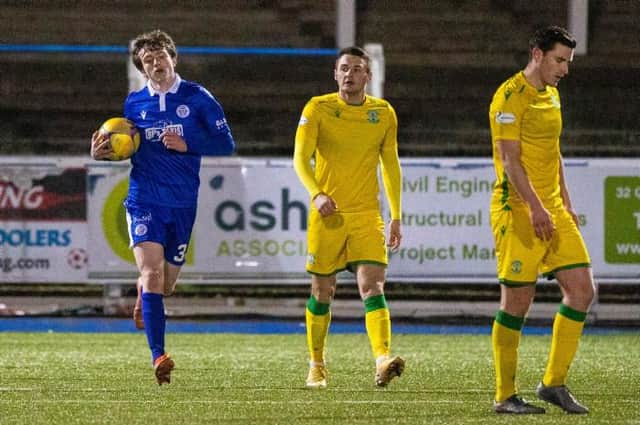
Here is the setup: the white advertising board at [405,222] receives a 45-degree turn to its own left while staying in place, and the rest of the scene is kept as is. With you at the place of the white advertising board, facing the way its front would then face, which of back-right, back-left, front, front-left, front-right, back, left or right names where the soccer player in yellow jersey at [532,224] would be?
front-right

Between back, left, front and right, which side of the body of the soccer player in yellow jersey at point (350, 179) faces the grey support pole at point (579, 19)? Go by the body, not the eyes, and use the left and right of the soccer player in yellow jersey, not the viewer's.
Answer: back

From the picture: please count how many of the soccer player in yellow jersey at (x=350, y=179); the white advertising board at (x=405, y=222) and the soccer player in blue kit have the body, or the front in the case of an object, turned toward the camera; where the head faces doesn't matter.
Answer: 3

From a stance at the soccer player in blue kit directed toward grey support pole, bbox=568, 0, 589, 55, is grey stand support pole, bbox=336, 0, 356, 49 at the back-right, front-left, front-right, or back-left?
front-left

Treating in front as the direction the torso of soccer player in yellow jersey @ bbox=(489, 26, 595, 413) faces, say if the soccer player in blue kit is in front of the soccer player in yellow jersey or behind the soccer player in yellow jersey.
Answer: behind

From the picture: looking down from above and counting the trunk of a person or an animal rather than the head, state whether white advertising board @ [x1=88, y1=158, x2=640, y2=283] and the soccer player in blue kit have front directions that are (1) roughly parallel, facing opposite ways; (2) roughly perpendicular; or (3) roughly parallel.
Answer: roughly parallel

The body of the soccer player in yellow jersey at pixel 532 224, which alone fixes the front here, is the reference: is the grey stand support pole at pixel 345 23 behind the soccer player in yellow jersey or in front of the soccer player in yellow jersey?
behind

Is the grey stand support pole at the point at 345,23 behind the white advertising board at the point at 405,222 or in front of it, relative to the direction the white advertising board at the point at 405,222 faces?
behind

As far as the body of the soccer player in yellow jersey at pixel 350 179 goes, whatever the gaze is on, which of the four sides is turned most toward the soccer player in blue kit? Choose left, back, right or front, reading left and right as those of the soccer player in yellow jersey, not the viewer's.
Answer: right

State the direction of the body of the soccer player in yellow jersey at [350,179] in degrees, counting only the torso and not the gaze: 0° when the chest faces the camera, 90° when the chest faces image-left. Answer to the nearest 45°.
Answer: approximately 0°

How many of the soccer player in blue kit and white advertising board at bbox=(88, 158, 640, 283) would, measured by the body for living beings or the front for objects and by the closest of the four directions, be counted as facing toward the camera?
2

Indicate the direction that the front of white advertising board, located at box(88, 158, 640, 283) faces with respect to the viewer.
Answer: facing the viewer

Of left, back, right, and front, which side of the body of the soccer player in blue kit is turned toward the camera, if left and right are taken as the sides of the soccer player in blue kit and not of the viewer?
front

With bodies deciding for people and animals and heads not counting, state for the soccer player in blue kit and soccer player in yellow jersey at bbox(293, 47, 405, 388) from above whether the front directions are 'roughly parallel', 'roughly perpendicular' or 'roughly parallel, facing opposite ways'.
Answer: roughly parallel
